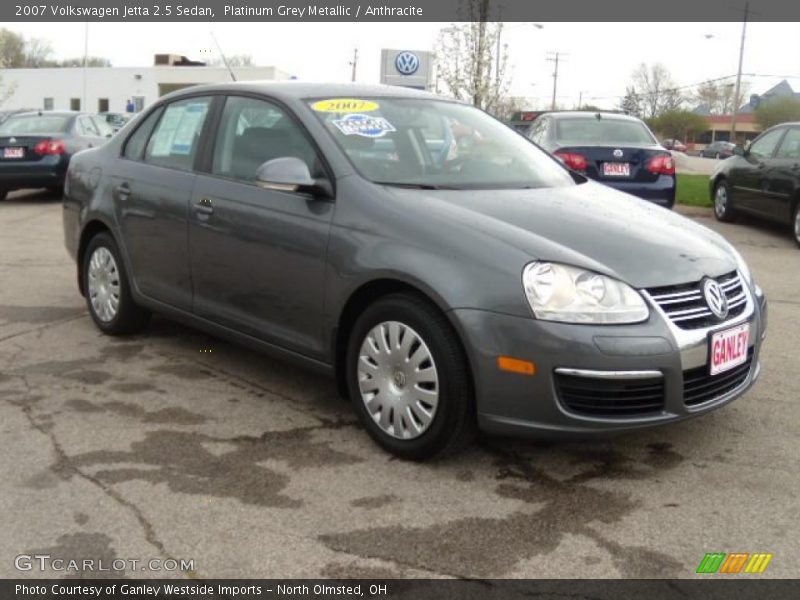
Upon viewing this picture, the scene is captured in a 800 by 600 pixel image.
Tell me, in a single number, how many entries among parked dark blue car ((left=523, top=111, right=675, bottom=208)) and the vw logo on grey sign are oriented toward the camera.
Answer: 1

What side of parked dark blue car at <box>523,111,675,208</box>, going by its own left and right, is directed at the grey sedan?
back

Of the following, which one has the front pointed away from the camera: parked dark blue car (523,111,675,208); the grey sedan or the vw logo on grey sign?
the parked dark blue car

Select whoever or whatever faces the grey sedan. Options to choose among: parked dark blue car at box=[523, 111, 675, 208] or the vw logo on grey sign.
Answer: the vw logo on grey sign

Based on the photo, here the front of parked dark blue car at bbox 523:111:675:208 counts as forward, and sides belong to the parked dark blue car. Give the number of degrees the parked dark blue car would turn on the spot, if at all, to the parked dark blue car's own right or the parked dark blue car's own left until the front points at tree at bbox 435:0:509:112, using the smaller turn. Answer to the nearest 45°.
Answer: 0° — it already faces it

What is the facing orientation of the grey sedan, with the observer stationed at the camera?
facing the viewer and to the right of the viewer

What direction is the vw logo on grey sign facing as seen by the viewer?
toward the camera

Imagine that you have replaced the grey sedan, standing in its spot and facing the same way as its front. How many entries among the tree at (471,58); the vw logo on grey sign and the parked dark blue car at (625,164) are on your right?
0

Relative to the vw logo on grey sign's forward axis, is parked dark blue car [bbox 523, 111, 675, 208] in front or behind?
in front

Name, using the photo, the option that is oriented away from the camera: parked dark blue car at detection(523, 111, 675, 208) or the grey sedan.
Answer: the parked dark blue car

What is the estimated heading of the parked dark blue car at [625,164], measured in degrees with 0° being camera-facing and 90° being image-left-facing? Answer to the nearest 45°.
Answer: approximately 180°

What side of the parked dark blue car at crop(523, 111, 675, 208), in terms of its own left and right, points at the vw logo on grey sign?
front

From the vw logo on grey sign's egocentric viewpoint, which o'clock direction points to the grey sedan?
The grey sedan is roughly at 12 o'clock from the vw logo on grey sign.

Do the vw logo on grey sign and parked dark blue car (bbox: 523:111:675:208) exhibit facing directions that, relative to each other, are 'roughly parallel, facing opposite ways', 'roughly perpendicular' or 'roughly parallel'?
roughly parallel, facing opposite ways

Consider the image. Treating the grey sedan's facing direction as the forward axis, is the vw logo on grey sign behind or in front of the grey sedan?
behind
